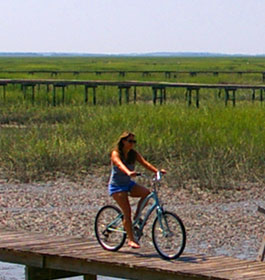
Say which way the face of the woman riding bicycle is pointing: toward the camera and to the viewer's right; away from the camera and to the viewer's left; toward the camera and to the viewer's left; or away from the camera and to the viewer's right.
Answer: toward the camera and to the viewer's right

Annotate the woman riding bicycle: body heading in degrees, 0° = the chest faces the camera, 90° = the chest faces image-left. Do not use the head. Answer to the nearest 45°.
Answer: approximately 315°
